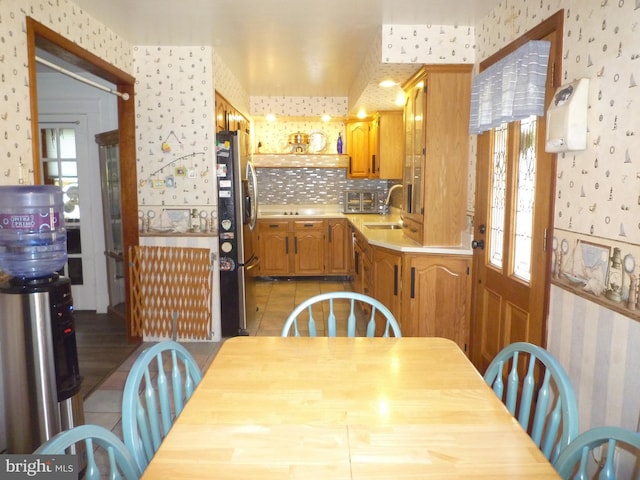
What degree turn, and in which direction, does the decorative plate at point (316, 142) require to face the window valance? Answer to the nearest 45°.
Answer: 0° — it already faces it

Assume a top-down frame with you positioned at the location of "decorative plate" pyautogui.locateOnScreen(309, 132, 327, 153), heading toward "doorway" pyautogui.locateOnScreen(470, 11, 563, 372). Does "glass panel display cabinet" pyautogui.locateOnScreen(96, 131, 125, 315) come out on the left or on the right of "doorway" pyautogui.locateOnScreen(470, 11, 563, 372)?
right

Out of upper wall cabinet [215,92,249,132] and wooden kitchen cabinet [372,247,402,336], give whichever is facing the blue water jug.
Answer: the wooden kitchen cabinet

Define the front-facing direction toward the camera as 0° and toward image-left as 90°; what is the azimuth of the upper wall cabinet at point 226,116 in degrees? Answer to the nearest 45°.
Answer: approximately 270°

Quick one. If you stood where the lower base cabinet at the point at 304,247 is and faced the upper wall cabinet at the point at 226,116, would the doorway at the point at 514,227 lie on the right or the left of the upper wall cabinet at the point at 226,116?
left

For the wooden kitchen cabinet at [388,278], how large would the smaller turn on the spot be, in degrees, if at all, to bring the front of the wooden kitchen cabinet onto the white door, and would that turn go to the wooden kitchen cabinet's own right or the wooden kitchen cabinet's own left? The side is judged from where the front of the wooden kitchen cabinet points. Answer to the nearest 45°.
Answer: approximately 45° to the wooden kitchen cabinet's own right

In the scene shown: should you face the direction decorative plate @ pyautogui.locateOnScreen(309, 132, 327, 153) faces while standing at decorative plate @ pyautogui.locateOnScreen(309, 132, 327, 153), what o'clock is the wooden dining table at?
The wooden dining table is roughly at 12 o'clock from the decorative plate.

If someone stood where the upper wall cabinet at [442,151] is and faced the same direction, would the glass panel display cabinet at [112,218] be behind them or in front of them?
in front

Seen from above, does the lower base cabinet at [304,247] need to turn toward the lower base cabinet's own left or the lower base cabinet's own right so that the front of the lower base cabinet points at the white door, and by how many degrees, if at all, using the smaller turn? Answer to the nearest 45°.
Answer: approximately 45° to the lower base cabinet's own right

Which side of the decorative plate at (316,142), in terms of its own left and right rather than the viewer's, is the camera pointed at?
front

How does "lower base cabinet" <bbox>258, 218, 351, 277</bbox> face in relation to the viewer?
toward the camera

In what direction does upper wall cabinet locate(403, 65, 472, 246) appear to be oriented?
to the viewer's left

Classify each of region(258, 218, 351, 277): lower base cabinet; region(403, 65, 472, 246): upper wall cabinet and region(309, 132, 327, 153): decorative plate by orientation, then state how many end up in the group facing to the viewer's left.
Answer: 1

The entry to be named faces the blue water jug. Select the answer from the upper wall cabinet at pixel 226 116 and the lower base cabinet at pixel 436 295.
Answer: the lower base cabinet

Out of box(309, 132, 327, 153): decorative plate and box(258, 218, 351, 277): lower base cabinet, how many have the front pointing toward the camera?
2

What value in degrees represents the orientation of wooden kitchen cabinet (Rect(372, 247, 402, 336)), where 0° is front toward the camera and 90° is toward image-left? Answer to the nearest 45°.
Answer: approximately 45°
